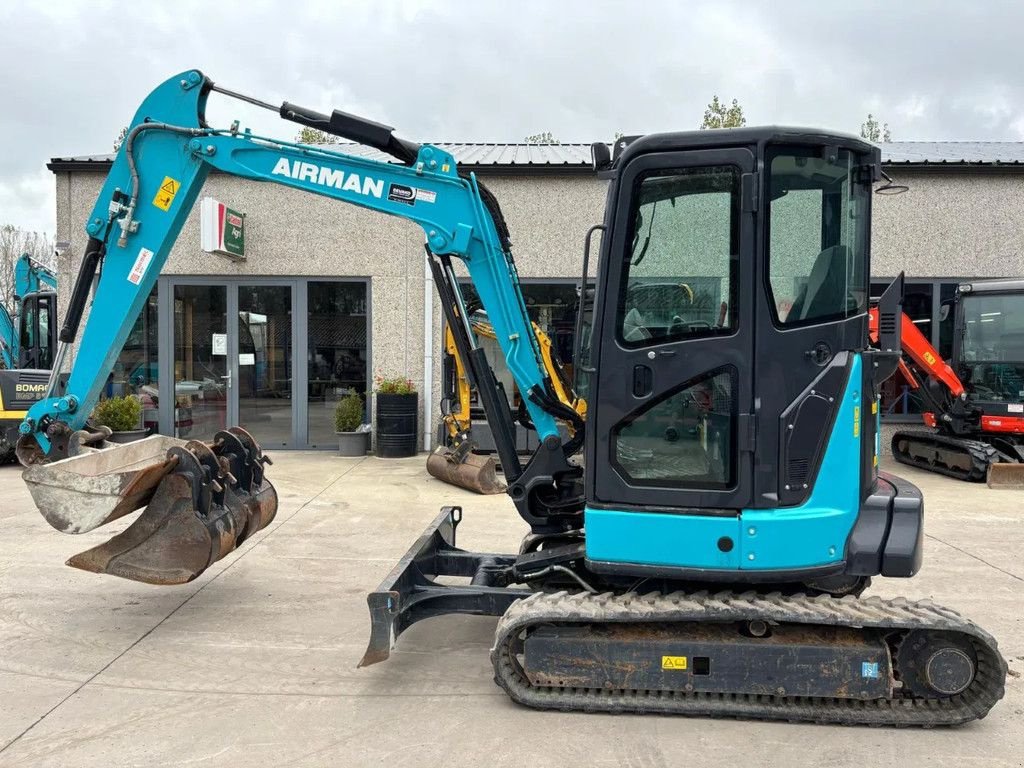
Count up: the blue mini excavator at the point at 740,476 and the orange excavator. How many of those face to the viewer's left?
2

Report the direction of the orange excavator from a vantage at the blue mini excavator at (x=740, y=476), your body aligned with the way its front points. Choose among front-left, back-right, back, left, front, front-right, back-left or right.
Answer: back-right

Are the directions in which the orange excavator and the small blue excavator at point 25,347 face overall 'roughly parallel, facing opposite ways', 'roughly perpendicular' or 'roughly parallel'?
roughly perpendicular

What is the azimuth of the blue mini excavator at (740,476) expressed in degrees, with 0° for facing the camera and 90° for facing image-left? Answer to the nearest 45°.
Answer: approximately 90°

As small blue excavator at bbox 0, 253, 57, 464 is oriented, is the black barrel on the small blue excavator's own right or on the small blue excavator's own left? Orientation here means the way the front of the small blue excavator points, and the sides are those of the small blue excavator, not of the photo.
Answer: on the small blue excavator's own left

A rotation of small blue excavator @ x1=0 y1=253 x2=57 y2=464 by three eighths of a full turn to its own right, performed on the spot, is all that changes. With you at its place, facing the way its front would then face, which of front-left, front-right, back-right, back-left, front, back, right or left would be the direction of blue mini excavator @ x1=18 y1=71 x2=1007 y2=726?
back

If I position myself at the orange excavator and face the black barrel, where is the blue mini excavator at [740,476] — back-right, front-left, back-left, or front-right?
front-left

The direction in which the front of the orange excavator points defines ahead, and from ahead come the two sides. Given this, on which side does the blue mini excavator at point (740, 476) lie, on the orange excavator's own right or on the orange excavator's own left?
on the orange excavator's own left

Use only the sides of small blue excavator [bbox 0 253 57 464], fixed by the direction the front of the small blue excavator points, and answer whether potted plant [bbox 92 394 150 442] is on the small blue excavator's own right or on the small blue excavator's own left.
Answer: on the small blue excavator's own left

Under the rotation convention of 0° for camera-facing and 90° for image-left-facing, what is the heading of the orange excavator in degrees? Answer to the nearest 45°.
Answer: approximately 90°

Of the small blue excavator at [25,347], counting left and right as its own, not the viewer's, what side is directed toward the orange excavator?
left

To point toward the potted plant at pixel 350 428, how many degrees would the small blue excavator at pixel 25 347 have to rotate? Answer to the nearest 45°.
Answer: approximately 90° to its left

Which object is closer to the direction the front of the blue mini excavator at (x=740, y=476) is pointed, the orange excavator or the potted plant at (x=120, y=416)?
the potted plant
